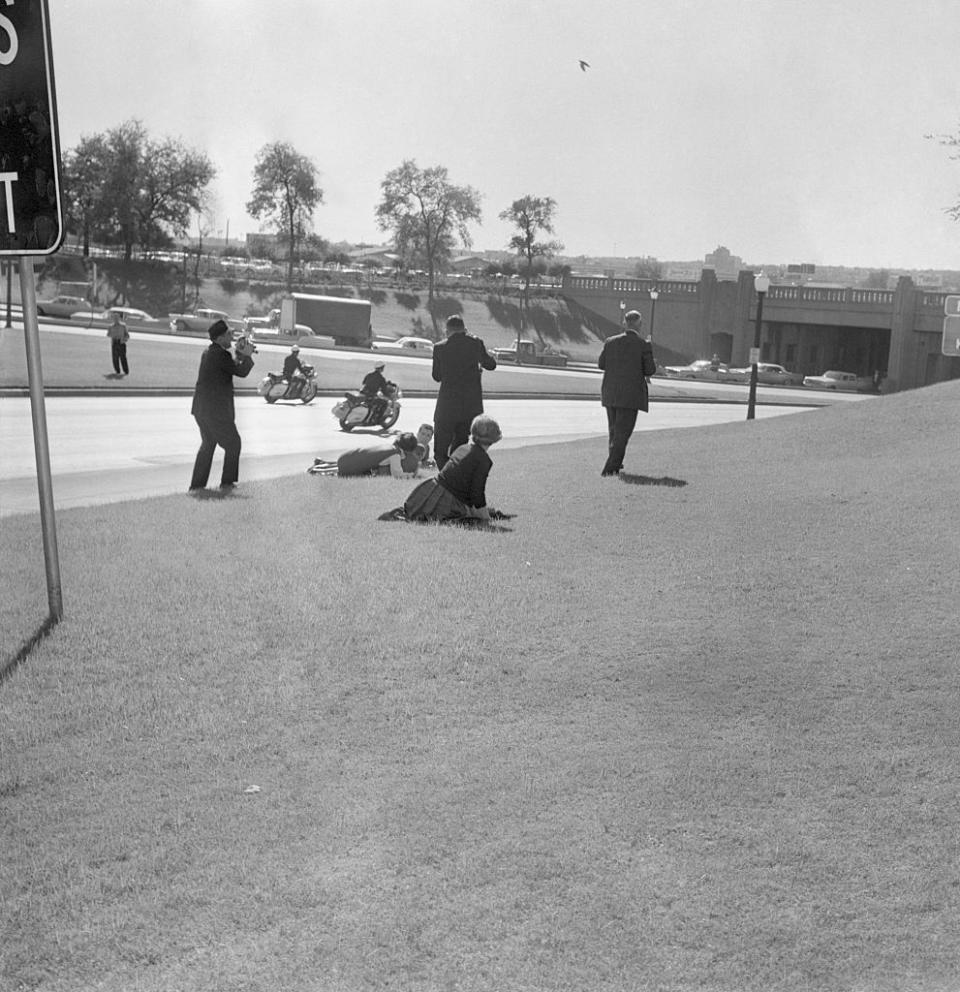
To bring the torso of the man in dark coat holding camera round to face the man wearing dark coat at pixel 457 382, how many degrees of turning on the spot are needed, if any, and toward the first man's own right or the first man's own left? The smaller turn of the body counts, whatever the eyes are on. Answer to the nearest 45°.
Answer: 0° — they already face them

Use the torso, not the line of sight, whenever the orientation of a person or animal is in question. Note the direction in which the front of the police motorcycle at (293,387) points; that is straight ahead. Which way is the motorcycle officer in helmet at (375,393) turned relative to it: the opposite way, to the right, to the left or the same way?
the same way

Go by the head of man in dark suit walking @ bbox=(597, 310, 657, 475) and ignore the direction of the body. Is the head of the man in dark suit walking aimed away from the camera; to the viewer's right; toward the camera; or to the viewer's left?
away from the camera

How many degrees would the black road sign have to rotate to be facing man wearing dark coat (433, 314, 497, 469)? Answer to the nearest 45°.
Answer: approximately 135° to its left

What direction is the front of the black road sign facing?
toward the camera

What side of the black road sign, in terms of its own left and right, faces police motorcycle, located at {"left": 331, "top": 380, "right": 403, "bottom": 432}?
back

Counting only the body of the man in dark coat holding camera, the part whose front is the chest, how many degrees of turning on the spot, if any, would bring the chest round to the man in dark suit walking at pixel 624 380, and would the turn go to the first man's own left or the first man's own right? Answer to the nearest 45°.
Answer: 0° — they already face them

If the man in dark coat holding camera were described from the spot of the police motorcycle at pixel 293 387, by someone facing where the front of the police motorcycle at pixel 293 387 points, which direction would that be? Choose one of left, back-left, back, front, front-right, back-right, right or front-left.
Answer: right

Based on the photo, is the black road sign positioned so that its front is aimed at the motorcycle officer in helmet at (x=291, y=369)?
no

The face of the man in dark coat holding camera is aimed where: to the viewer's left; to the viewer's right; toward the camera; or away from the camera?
to the viewer's right

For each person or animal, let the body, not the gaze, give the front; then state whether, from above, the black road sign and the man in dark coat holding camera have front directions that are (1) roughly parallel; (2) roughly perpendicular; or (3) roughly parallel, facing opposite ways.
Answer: roughly perpendicular

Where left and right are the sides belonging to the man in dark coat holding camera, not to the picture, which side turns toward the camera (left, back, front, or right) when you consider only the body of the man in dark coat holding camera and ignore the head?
right

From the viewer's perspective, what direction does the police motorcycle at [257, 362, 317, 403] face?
to the viewer's right

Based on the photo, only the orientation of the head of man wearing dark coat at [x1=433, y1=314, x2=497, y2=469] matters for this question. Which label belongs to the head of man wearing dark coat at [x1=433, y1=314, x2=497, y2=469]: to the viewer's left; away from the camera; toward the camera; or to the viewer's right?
away from the camera
